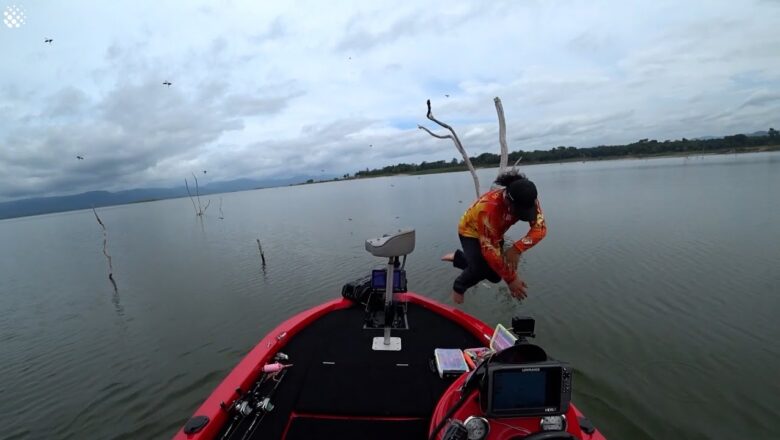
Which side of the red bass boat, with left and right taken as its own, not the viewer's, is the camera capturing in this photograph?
back

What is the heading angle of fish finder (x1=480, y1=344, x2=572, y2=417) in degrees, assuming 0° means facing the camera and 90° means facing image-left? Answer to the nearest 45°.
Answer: approximately 0°

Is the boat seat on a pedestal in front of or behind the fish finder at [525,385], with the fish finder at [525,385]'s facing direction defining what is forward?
behind
